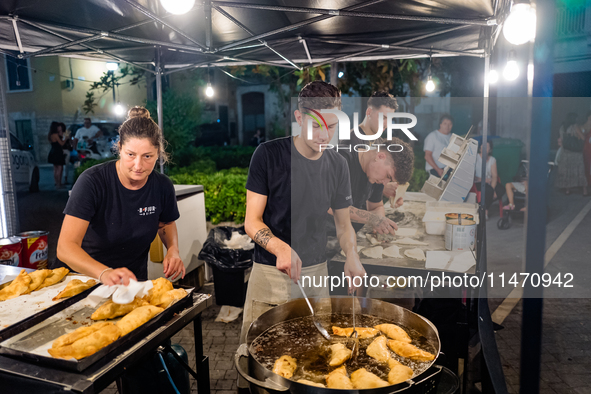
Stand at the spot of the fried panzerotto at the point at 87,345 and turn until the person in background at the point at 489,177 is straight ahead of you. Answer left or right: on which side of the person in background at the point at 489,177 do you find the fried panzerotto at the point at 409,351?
right

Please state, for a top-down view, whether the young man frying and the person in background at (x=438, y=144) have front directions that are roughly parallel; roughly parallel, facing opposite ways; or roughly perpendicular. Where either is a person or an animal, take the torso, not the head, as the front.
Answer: roughly parallel

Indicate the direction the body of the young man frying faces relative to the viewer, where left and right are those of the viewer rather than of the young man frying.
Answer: facing the viewer and to the right of the viewer

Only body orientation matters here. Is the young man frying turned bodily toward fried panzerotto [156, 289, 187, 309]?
no

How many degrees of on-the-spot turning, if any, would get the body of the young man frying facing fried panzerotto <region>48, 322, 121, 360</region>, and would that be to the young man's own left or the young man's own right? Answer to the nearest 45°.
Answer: approximately 90° to the young man's own right

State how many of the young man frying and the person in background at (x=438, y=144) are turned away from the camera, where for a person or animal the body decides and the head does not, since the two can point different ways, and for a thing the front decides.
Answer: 0

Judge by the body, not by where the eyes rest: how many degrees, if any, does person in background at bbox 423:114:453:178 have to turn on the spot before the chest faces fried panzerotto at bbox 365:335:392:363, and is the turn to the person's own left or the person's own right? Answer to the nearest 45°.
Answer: approximately 45° to the person's own right

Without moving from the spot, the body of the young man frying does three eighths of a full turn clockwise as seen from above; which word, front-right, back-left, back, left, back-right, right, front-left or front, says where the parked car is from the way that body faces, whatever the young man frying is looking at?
front-right

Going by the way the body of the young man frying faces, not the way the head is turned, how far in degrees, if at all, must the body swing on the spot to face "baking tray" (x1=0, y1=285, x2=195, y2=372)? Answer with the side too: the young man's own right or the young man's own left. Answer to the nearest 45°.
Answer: approximately 90° to the young man's own right
